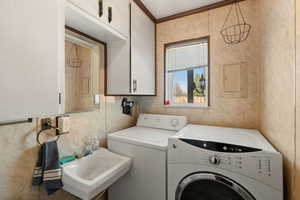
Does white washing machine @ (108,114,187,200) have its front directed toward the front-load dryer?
no

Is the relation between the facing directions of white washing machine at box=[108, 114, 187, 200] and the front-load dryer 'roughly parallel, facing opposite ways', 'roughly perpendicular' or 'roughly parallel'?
roughly parallel

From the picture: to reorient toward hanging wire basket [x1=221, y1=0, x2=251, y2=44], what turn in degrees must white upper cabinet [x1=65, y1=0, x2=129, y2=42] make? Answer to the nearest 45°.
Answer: approximately 45° to its left

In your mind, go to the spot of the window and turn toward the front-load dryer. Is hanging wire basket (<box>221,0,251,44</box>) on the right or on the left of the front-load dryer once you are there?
left

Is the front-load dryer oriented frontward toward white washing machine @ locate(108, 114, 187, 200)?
no

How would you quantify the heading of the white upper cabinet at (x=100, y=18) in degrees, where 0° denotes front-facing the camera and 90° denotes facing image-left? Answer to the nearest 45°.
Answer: approximately 315°

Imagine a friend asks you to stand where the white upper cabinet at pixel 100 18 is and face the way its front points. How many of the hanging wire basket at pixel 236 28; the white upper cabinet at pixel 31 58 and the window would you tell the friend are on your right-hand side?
1

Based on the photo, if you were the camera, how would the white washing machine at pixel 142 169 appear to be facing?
facing the viewer and to the left of the viewer

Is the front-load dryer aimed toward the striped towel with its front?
no

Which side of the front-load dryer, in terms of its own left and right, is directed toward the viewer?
front
